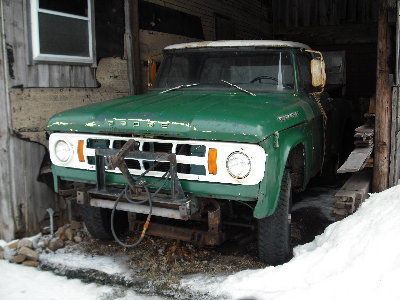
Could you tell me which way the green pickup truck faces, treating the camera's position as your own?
facing the viewer and to the left of the viewer

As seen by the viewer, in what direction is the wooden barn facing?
toward the camera
